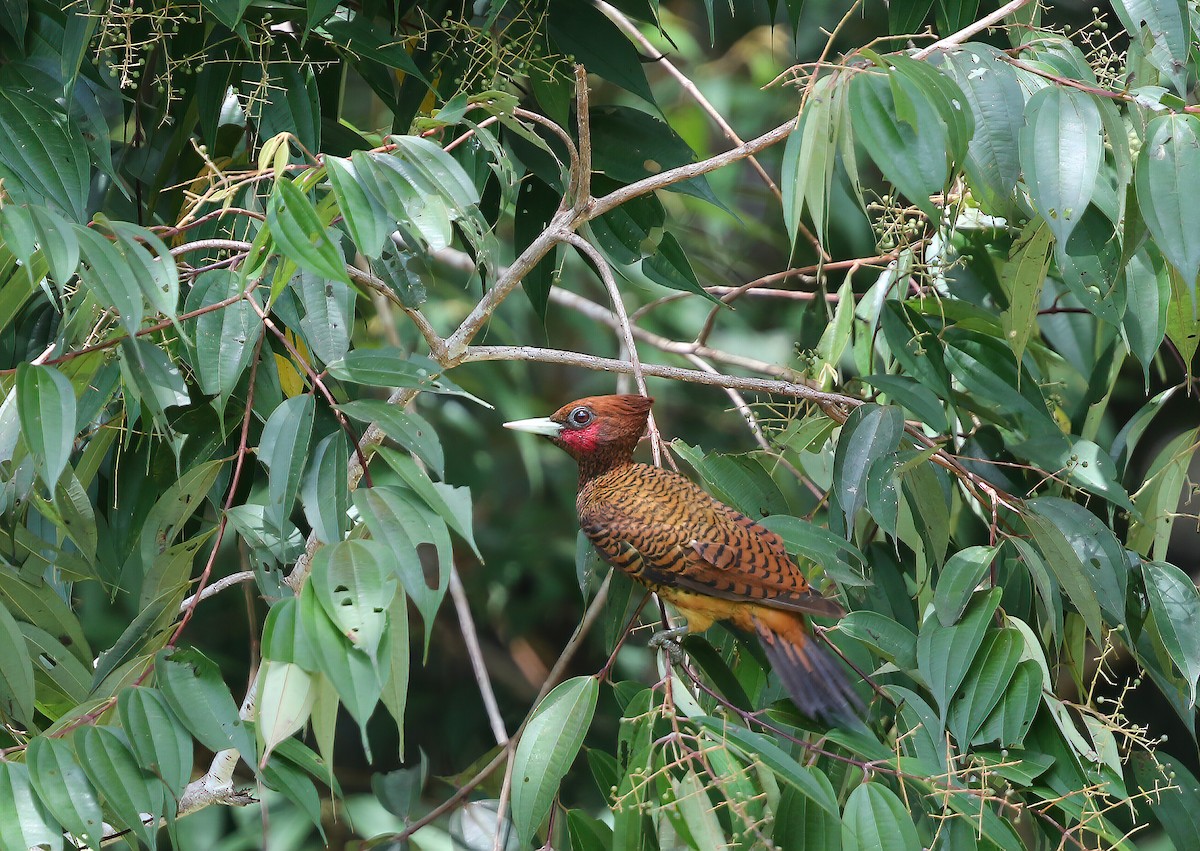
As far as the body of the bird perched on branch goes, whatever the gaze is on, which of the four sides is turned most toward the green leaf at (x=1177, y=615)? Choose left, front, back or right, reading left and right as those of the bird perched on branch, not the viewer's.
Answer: back

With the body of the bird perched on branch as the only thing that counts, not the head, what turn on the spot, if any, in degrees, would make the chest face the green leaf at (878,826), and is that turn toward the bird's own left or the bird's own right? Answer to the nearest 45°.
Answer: approximately 90° to the bird's own left

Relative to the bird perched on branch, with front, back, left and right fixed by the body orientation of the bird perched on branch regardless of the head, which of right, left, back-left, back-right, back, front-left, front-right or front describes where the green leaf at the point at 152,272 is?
front-left

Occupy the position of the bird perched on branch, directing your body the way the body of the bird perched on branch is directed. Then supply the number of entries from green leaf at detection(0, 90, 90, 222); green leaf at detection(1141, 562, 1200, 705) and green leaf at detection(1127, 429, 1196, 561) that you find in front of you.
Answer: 1

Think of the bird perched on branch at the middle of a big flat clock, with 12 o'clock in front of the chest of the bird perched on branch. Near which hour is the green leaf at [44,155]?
The green leaf is roughly at 12 o'clock from the bird perched on branch.

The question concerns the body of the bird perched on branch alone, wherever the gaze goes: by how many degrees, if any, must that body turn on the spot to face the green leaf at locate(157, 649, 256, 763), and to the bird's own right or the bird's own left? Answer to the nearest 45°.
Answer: approximately 45° to the bird's own left

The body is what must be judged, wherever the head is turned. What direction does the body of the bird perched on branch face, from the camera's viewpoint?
to the viewer's left
